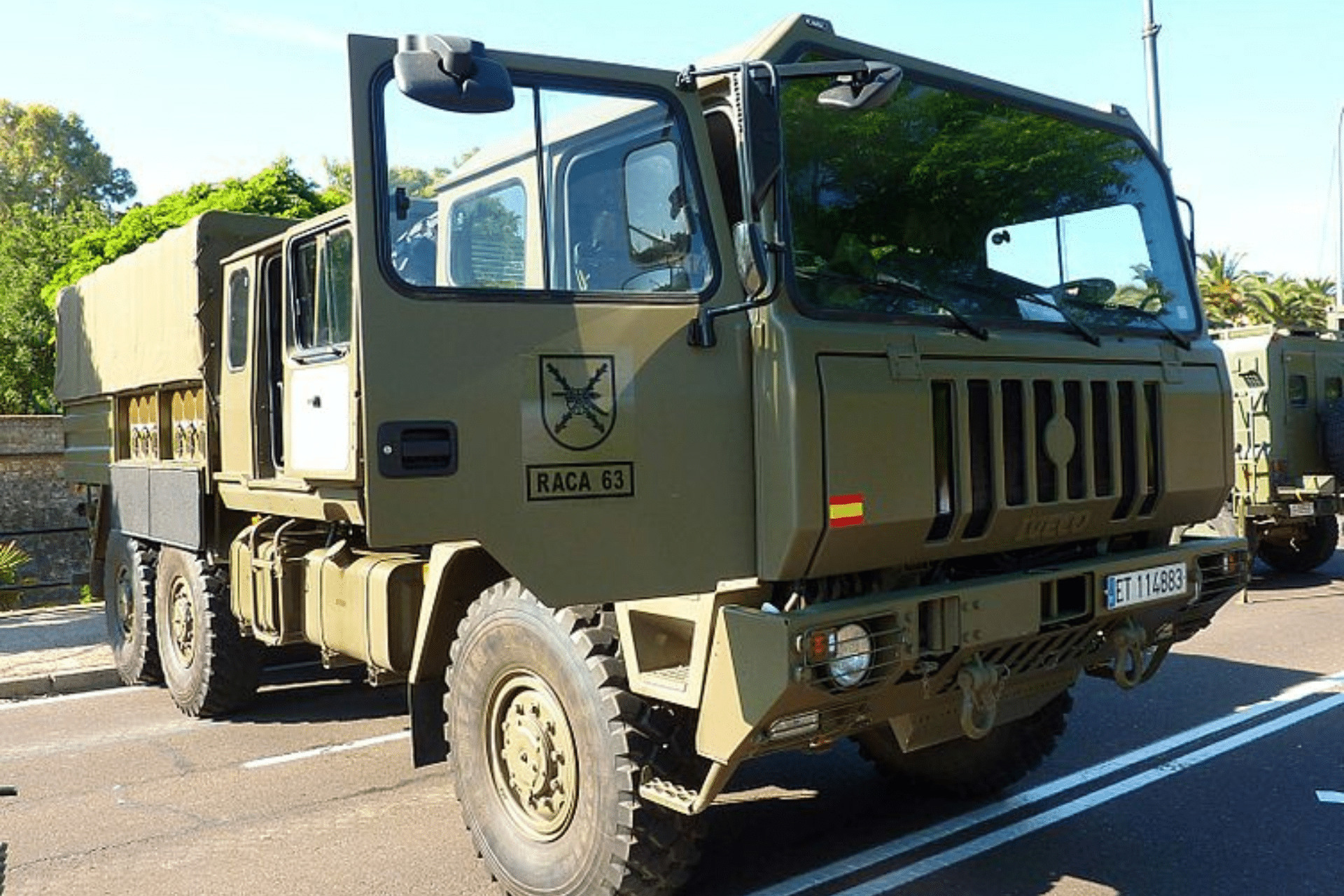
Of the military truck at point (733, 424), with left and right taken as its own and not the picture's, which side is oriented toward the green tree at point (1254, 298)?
left

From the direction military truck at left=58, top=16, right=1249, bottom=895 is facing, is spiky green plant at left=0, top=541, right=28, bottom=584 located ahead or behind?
behind

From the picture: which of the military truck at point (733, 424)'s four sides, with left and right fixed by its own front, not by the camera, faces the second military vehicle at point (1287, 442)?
left

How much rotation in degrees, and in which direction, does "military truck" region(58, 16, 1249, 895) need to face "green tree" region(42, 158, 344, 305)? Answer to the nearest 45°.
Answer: approximately 180°

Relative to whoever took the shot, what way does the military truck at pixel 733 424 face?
facing the viewer and to the right of the viewer

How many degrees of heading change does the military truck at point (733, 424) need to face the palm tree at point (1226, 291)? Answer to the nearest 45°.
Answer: approximately 90° to its left

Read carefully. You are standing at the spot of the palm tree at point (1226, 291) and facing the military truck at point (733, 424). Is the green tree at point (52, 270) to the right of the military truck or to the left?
right

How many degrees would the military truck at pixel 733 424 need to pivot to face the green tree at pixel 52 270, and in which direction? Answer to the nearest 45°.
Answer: approximately 180°
